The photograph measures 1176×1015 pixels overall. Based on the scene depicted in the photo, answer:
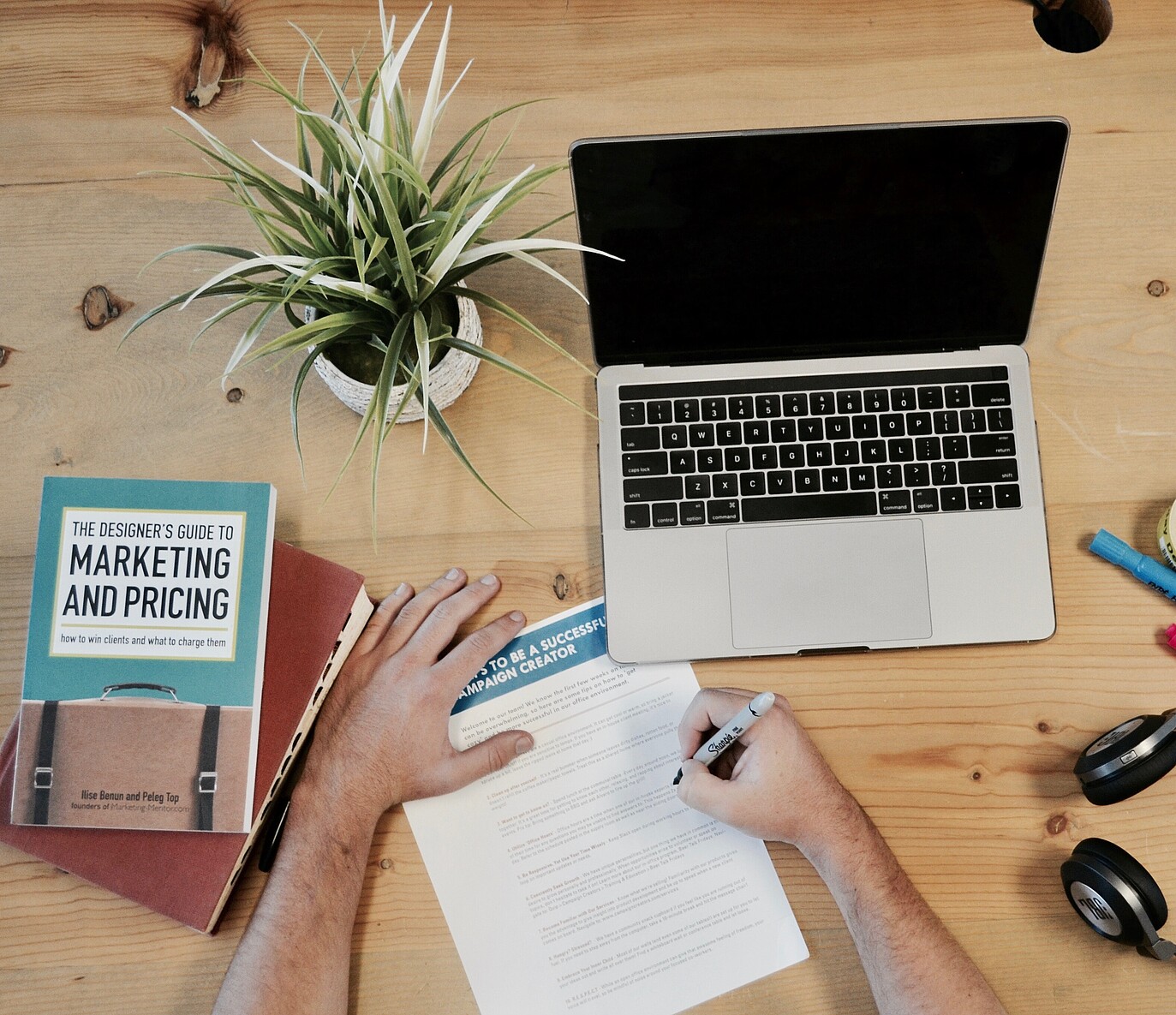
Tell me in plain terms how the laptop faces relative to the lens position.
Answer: facing the viewer
